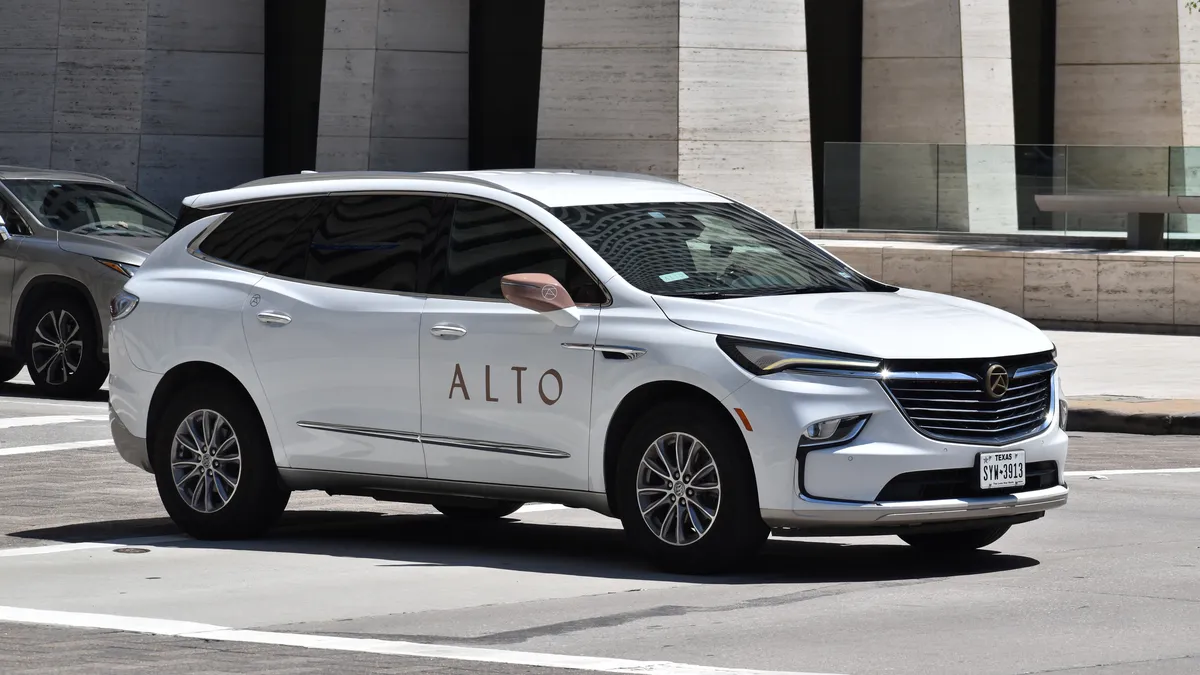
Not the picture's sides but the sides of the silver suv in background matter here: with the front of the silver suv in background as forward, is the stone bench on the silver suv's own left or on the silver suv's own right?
on the silver suv's own left

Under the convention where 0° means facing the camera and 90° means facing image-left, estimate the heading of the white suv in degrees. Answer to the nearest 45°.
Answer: approximately 315°

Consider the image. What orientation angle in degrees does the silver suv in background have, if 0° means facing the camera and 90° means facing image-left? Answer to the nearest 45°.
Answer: approximately 315°

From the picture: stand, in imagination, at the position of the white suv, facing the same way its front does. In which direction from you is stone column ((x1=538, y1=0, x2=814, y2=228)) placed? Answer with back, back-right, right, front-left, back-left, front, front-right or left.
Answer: back-left
